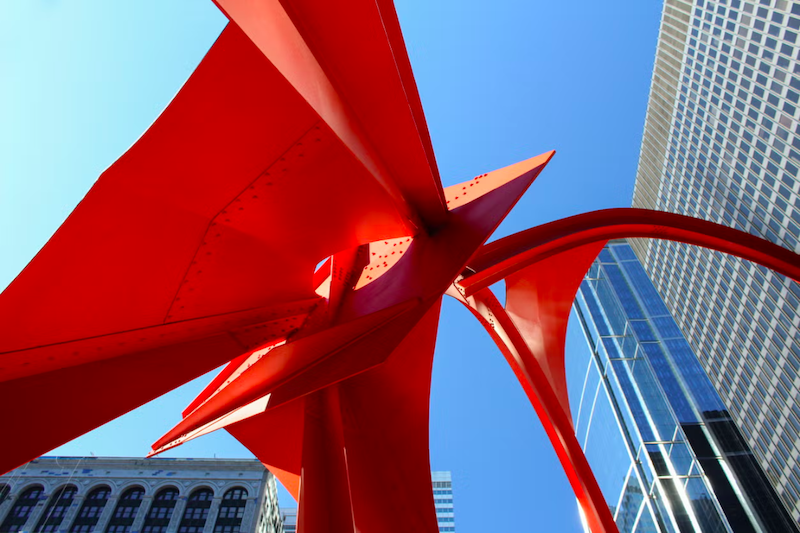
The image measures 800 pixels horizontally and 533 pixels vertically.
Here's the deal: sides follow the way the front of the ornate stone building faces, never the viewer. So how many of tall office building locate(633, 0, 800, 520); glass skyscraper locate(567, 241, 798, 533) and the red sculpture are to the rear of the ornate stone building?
0

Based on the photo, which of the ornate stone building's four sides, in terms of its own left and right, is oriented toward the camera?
front

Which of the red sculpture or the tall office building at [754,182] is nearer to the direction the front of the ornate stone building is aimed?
the red sculpture

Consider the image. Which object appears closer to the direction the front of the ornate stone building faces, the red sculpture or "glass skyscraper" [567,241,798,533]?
the red sculpture

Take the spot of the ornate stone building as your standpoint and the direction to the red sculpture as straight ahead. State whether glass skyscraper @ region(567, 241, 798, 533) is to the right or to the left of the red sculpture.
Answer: left

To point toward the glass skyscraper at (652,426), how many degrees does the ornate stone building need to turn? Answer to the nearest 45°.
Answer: approximately 45° to its left

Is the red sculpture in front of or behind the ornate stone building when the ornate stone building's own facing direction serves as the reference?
in front

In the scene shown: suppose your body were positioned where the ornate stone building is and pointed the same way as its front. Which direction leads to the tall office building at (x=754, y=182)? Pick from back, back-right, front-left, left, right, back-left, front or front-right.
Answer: front-left
